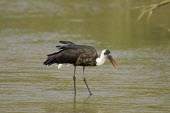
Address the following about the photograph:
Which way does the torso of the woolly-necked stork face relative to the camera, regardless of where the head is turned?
to the viewer's right
